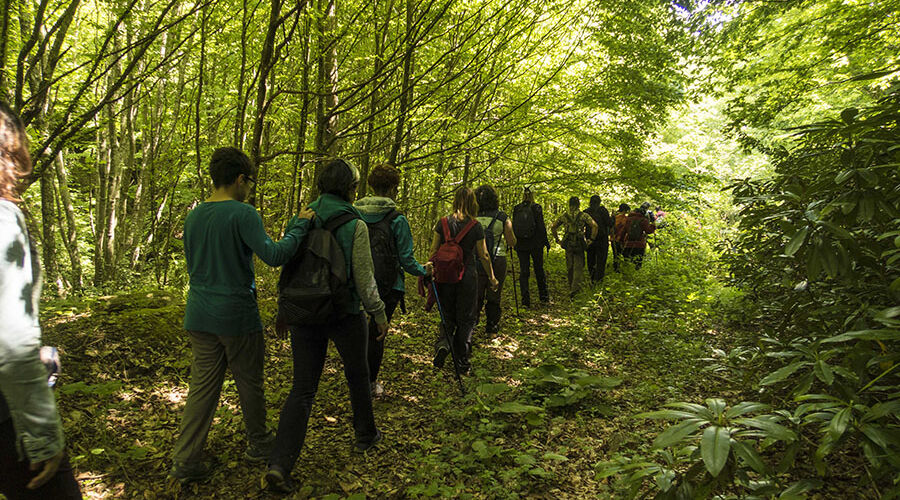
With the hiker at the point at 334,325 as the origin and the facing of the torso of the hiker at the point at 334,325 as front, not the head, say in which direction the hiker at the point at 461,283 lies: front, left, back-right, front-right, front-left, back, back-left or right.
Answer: front

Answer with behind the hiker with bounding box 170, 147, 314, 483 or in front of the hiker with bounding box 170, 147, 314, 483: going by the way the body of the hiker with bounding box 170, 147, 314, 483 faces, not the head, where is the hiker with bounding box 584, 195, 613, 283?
in front

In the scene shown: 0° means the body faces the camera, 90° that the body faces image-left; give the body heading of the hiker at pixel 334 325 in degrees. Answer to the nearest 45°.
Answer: approximately 225°

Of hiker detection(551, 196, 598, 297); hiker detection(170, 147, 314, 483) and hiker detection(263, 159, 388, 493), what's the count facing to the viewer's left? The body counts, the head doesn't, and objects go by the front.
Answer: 0

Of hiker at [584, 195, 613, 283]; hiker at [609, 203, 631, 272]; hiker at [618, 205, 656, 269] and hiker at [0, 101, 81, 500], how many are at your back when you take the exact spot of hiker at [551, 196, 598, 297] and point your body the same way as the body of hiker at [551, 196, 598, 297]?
1

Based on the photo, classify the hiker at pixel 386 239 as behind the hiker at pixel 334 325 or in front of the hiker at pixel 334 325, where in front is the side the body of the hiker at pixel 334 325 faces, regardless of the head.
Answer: in front

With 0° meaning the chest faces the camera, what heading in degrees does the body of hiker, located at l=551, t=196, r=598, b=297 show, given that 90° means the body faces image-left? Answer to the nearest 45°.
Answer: approximately 180°

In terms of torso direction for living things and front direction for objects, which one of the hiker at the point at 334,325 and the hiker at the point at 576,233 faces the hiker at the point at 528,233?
the hiker at the point at 334,325

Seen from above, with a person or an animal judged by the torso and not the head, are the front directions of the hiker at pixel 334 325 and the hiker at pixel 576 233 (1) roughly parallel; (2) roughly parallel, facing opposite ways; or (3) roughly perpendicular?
roughly parallel

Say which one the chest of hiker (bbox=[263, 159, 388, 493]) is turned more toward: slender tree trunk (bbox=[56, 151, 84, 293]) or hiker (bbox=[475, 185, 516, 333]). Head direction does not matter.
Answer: the hiker

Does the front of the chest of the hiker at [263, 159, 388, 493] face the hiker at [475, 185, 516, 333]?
yes

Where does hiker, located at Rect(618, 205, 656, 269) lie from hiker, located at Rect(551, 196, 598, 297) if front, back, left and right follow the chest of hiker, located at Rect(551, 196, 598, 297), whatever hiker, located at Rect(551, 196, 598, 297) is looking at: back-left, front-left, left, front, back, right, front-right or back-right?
front-right

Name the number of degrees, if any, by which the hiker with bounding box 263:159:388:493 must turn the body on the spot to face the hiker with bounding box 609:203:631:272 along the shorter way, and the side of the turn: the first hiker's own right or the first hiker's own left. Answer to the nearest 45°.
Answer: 0° — they already face them

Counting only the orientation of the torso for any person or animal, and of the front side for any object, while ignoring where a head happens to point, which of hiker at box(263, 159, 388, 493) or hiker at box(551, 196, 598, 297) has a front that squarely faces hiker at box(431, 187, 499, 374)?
hiker at box(263, 159, 388, 493)

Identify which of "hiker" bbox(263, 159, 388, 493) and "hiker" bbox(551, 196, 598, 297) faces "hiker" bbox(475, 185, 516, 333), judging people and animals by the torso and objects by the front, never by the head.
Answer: "hiker" bbox(263, 159, 388, 493)
